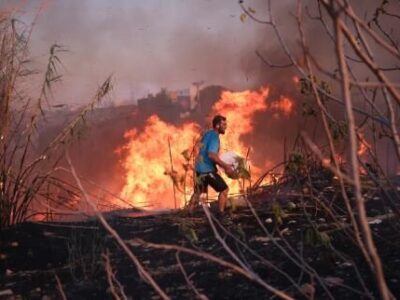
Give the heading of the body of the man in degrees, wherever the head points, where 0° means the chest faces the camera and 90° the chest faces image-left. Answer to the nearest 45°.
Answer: approximately 270°
